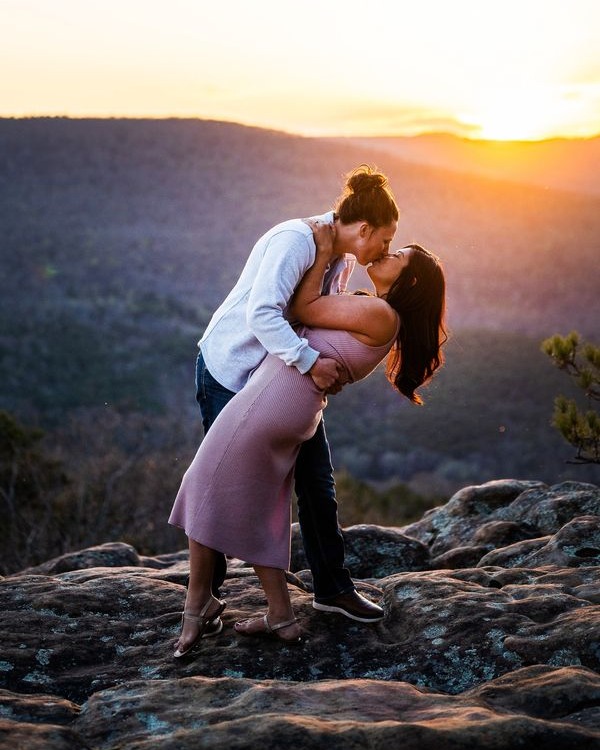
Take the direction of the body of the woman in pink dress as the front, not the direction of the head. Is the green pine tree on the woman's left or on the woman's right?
on the woman's right

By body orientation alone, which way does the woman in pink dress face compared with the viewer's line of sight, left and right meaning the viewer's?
facing to the left of the viewer
